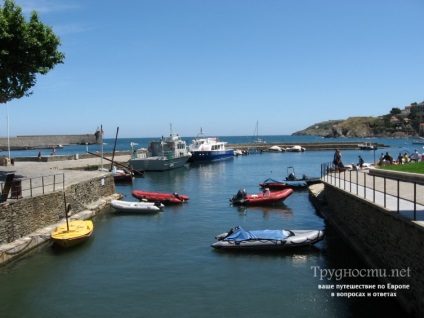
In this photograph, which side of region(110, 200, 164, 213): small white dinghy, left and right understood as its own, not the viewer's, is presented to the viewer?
left

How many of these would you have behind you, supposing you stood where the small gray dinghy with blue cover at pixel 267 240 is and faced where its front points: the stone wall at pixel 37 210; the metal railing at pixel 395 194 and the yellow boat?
2

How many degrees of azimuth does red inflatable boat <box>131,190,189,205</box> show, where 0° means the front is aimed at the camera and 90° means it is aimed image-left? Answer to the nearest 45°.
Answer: approximately 90°

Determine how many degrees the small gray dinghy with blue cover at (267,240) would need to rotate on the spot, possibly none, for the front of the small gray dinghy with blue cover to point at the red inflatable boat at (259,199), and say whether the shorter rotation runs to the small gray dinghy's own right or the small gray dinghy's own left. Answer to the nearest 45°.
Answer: approximately 90° to the small gray dinghy's own left

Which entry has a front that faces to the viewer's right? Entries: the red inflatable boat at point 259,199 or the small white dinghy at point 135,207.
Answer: the red inflatable boat

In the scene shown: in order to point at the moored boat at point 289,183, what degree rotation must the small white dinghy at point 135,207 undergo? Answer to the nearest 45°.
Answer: approximately 135° to its right

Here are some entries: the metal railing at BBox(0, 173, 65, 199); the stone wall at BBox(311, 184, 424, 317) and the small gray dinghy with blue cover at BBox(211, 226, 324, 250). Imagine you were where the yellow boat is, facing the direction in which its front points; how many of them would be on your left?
1

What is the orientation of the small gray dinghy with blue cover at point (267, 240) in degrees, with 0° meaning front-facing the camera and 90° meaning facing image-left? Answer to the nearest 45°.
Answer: approximately 270°

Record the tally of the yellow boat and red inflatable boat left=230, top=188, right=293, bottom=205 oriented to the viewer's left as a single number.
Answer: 0

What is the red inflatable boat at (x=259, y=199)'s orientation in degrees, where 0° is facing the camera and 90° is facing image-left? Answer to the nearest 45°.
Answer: approximately 270°

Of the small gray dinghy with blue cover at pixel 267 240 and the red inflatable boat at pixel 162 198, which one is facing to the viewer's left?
the red inflatable boat

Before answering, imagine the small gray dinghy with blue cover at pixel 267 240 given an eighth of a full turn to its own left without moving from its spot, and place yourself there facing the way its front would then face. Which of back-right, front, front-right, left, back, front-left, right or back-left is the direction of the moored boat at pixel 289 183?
front-left

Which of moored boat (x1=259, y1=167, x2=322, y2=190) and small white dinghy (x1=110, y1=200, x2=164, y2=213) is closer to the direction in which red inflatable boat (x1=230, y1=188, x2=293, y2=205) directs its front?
the moored boat
